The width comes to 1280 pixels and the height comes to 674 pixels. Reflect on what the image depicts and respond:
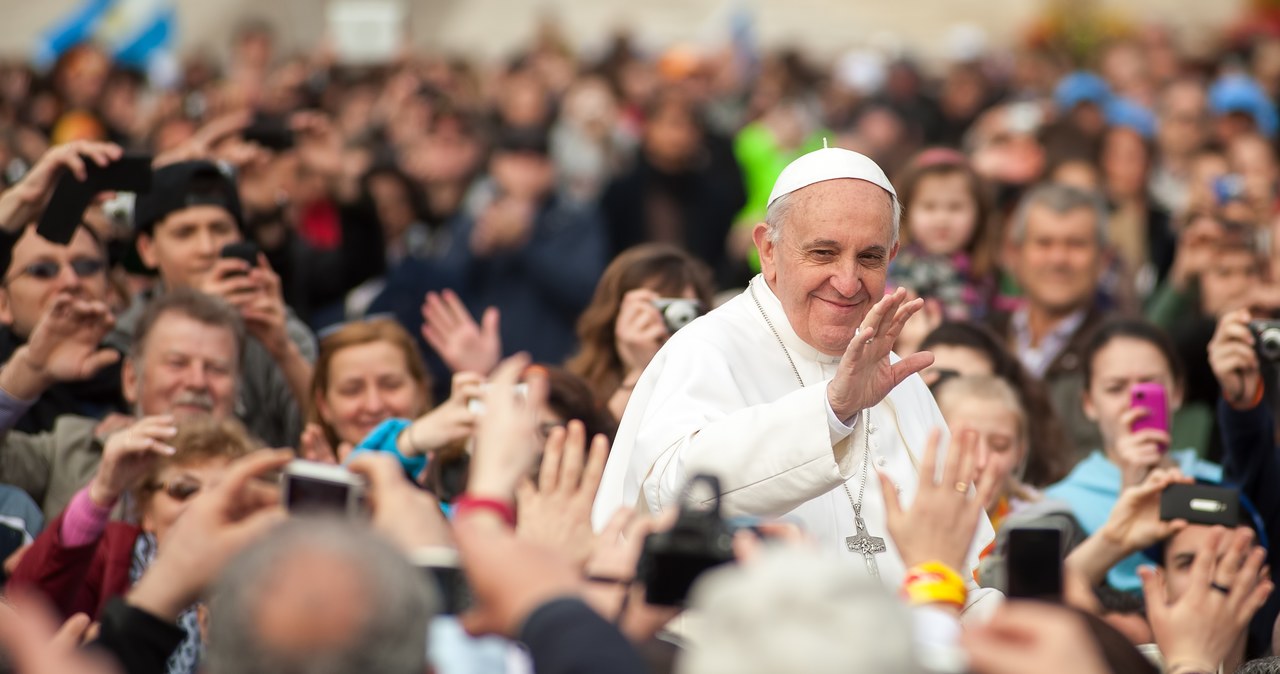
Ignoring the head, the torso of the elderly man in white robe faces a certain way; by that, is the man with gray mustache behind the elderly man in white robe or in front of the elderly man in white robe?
behind

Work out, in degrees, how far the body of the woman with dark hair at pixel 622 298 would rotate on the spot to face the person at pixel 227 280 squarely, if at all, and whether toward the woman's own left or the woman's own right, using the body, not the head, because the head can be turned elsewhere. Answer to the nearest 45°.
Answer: approximately 135° to the woman's own right

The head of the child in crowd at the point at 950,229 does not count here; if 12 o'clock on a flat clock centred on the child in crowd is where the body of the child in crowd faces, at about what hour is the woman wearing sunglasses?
The woman wearing sunglasses is roughly at 1 o'clock from the child in crowd.

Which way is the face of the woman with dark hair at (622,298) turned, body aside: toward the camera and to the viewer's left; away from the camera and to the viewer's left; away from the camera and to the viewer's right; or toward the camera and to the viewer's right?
toward the camera and to the viewer's right

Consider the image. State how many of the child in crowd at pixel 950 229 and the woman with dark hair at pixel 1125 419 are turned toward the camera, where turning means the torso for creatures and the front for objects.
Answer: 2

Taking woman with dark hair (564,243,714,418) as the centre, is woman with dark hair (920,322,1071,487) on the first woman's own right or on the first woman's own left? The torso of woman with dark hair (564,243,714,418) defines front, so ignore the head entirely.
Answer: on the first woman's own left

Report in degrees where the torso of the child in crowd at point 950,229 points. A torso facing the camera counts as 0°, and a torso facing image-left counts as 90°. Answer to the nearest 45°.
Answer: approximately 0°

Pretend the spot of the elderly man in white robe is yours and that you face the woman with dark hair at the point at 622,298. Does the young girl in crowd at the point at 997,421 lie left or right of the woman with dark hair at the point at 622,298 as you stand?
right

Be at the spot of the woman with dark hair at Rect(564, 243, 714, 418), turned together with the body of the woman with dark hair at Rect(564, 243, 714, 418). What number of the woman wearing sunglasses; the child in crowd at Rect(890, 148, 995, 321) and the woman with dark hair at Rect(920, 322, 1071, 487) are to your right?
1

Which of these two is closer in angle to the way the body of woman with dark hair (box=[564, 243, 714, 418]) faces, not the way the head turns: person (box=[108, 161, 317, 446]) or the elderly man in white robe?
the elderly man in white robe
